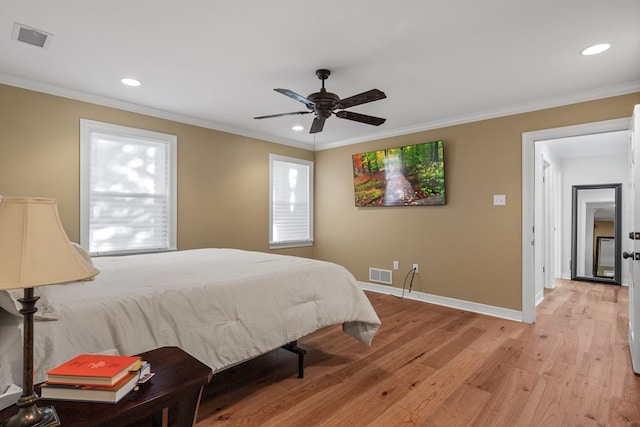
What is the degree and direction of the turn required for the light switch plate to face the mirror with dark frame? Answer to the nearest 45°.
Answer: approximately 135° to its left

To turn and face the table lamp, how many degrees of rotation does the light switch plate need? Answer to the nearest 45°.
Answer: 0° — it already faces it

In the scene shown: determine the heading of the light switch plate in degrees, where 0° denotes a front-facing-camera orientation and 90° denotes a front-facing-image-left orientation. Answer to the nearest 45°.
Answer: approximately 0°

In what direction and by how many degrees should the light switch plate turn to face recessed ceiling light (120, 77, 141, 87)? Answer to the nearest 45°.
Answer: approximately 45° to its right

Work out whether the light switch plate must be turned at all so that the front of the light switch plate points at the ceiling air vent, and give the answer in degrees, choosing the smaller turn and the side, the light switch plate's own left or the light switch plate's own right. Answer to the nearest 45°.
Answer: approximately 45° to the light switch plate's own right

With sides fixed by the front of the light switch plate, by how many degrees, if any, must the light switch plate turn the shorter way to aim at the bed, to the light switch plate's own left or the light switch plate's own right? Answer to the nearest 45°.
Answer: approximately 45° to the light switch plate's own right
